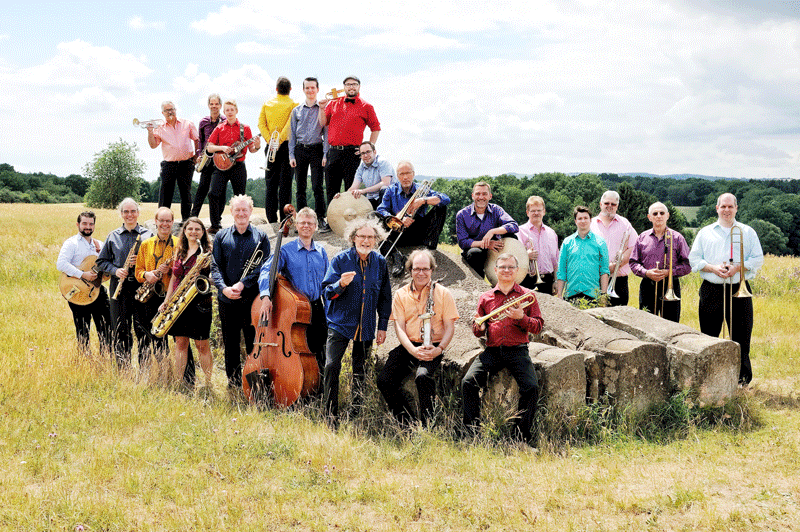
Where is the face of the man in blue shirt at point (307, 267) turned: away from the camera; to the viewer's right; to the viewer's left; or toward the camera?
toward the camera

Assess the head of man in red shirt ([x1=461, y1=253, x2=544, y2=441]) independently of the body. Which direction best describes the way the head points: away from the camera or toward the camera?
toward the camera

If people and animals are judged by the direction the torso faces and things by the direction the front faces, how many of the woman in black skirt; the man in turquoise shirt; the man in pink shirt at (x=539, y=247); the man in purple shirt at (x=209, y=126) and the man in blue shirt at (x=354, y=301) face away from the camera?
0

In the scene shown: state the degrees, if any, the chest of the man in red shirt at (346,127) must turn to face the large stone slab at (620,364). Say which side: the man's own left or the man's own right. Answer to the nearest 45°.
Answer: approximately 45° to the man's own left

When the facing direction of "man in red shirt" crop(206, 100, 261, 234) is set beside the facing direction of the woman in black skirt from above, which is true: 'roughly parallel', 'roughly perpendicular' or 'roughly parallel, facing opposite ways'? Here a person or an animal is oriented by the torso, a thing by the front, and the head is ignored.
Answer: roughly parallel

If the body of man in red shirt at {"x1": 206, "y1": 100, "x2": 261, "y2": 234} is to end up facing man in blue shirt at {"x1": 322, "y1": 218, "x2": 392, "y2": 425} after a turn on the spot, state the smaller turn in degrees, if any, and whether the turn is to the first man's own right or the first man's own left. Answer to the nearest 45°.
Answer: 0° — they already face them

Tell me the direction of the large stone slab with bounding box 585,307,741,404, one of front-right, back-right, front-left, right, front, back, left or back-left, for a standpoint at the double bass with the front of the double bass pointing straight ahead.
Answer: back-left

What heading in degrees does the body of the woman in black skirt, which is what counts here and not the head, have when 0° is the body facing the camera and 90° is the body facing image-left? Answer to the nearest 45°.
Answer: approximately 0°

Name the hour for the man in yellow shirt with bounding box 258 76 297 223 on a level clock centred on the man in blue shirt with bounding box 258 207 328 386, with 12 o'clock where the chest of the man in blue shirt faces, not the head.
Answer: The man in yellow shirt is roughly at 6 o'clock from the man in blue shirt.

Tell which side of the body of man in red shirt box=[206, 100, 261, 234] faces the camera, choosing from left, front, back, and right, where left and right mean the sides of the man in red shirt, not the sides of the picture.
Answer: front

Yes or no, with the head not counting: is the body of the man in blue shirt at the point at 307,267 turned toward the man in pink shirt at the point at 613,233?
no

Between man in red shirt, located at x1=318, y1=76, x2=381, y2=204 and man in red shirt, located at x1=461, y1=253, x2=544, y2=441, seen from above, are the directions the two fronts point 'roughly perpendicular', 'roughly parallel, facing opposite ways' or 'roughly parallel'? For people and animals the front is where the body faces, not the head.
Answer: roughly parallel

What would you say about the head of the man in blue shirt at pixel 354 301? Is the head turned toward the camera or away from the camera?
toward the camera

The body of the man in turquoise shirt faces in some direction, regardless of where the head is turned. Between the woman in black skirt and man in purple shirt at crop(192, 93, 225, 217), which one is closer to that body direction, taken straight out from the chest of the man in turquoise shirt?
the woman in black skirt

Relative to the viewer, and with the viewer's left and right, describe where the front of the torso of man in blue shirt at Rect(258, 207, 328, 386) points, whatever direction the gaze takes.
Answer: facing the viewer

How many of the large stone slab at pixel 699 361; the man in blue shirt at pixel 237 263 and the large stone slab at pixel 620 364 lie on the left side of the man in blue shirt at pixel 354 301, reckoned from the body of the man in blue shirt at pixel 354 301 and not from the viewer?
2

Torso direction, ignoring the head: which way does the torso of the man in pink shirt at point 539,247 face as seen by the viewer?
toward the camera

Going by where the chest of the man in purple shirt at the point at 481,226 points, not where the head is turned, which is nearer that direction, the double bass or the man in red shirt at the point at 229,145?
the double bass

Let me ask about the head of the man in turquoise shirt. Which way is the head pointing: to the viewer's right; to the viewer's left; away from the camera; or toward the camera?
toward the camera

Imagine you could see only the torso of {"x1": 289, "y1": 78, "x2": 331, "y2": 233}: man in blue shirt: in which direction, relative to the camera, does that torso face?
toward the camera
